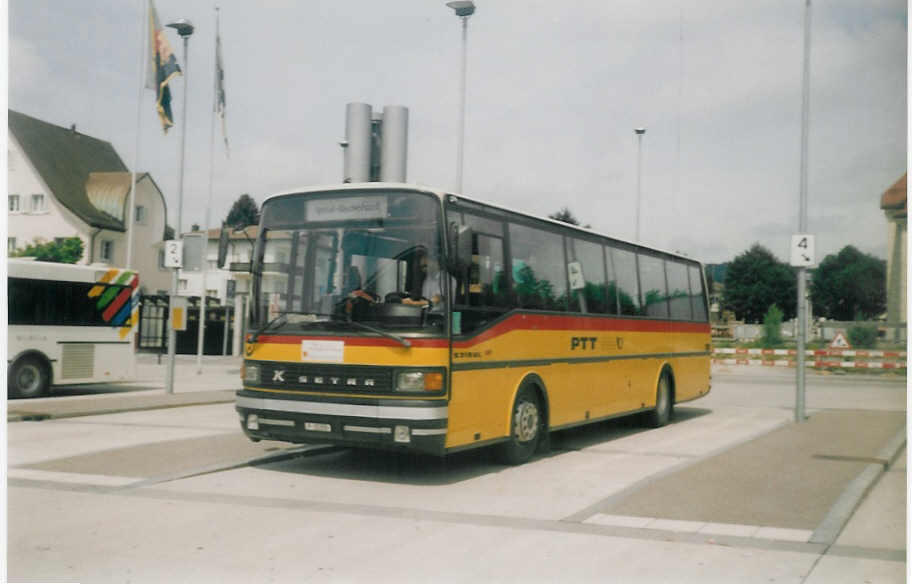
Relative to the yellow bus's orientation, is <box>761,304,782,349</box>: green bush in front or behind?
behind

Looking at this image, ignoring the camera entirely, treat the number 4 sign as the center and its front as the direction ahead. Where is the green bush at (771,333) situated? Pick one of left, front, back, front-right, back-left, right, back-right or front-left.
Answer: back

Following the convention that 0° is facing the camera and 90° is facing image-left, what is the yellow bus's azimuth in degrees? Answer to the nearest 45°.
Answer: approximately 45°

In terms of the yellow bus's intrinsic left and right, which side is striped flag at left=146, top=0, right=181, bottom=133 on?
on its right

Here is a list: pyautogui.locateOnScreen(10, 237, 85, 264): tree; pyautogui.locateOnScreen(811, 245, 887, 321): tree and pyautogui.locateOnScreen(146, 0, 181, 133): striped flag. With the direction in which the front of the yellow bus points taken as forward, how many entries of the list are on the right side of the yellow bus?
2

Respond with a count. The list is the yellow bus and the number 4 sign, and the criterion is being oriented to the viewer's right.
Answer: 0

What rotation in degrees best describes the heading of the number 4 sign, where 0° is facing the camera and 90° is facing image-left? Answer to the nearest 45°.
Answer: approximately 0°

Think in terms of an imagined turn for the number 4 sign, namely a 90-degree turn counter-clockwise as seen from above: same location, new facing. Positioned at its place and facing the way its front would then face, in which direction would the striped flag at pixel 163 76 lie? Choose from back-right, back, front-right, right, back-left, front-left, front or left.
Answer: back

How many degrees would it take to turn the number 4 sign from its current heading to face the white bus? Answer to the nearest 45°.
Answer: approximately 90° to its right

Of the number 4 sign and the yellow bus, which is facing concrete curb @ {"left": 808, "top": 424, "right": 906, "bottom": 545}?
the number 4 sign

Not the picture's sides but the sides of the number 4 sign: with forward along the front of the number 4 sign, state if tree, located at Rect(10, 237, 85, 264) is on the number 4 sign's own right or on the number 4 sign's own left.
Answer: on the number 4 sign's own right

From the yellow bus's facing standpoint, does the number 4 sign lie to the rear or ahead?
to the rear

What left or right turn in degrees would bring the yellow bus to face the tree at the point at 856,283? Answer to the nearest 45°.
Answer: approximately 135° to its left
